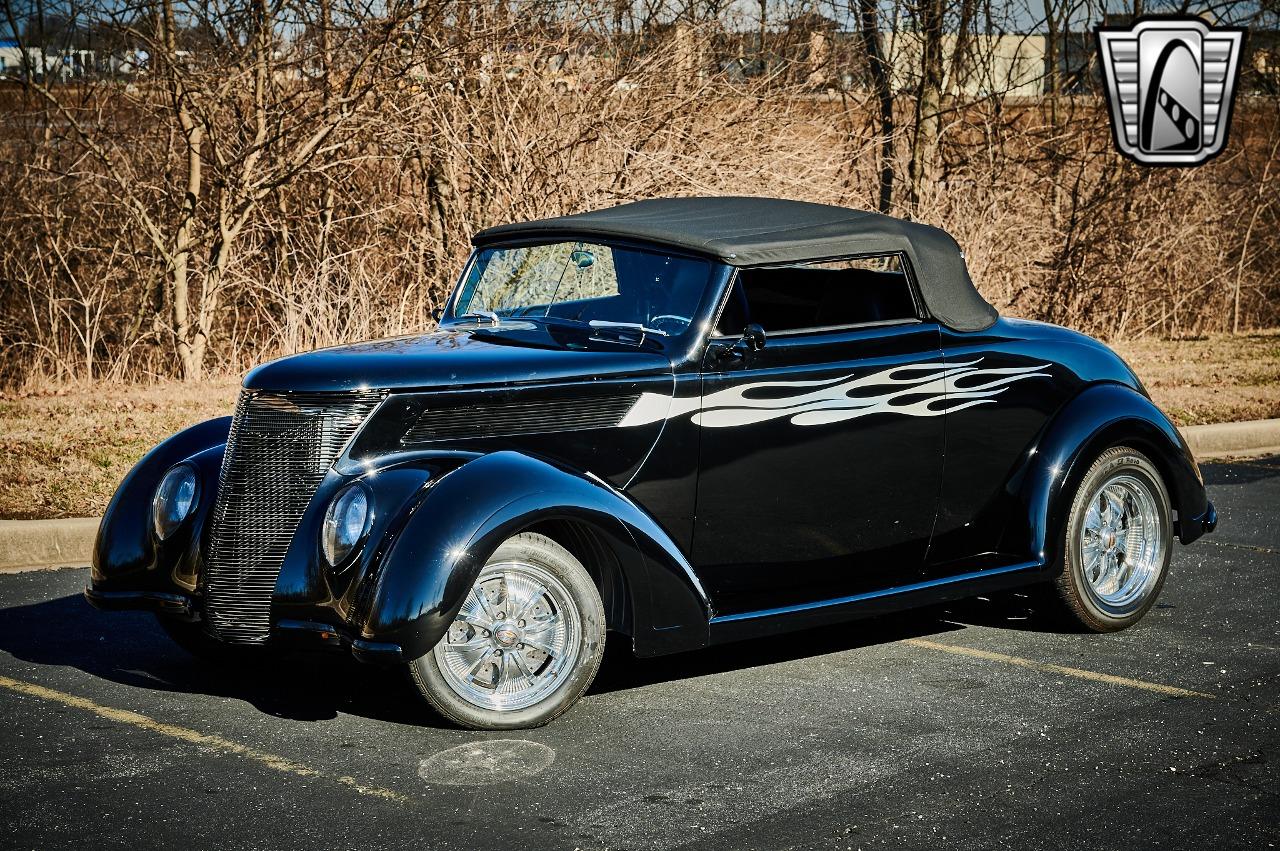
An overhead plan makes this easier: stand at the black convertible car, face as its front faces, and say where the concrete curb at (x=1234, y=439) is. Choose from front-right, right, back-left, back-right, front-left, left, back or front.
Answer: back

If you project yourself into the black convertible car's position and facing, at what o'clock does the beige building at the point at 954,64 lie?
The beige building is roughly at 5 o'clock from the black convertible car.

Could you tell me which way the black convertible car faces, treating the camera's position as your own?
facing the viewer and to the left of the viewer

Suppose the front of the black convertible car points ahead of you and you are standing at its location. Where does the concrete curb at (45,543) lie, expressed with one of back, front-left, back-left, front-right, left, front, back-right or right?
right
